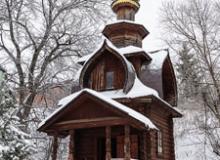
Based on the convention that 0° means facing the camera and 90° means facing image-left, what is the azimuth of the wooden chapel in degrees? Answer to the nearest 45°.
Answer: approximately 45°

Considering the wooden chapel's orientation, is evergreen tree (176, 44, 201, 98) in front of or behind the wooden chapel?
behind
